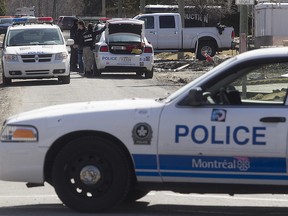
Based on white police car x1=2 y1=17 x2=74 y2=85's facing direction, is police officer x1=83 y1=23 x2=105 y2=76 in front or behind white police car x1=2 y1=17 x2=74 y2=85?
behind

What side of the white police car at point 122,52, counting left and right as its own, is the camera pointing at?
back

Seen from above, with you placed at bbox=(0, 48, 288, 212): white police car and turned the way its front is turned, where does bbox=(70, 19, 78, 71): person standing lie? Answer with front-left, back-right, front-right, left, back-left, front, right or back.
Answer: right

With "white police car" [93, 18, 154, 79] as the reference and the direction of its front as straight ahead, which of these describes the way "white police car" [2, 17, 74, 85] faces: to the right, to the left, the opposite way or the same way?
the opposite way

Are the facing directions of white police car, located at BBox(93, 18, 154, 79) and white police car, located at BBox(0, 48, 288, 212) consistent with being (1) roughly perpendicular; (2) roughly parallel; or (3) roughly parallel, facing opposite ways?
roughly perpendicular

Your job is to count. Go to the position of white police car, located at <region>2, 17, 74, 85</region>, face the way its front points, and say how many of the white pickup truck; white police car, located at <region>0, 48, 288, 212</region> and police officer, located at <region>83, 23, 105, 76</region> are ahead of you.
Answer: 1

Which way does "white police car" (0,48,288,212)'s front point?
to the viewer's left

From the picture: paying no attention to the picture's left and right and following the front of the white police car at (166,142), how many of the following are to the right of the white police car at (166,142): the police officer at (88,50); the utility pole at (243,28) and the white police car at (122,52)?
3

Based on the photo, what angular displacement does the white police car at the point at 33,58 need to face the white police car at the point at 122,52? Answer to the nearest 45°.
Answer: approximately 135° to its left

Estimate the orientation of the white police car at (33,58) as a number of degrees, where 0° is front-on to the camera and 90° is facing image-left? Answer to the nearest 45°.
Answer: approximately 0°

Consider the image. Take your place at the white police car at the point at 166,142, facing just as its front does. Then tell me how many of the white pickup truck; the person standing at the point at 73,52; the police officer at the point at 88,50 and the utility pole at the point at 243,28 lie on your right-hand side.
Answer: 4

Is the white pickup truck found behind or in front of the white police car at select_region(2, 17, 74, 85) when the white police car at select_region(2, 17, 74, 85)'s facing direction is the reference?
behind
